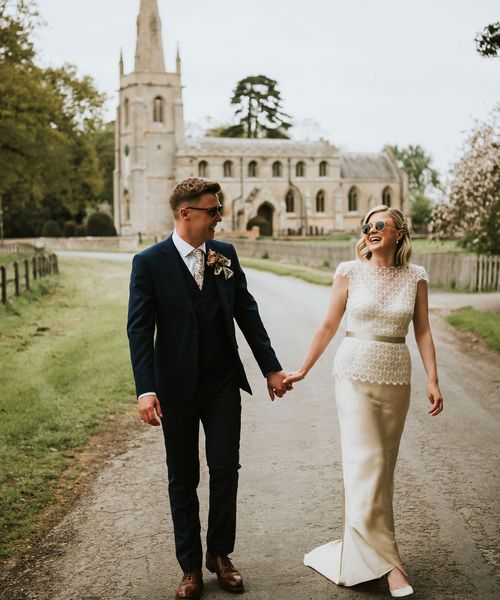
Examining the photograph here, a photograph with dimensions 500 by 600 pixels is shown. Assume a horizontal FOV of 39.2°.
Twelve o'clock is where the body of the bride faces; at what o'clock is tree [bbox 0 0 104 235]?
The tree is roughly at 5 o'clock from the bride.

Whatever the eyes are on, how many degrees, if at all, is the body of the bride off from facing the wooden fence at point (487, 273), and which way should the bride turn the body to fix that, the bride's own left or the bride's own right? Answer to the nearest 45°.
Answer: approximately 180°

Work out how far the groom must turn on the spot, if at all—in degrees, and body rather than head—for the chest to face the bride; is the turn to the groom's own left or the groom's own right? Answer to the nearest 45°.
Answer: approximately 90° to the groom's own left

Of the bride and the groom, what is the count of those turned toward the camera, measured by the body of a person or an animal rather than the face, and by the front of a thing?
2

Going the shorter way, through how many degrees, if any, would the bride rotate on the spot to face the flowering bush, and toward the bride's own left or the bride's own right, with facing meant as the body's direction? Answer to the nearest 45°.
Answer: approximately 180°

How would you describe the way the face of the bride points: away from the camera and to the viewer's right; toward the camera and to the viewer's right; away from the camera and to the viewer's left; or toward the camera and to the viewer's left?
toward the camera and to the viewer's left

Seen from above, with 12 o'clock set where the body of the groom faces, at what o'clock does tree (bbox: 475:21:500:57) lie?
The tree is roughly at 7 o'clock from the groom.

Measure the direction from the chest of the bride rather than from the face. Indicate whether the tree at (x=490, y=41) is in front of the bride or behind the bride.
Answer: behind

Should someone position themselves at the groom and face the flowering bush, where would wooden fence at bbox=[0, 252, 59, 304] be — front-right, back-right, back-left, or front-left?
front-left

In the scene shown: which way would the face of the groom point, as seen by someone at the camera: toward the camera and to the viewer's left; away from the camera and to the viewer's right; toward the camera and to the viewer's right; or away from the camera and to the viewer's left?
toward the camera and to the viewer's right

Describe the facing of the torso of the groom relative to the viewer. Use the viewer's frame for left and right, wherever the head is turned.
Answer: facing the viewer

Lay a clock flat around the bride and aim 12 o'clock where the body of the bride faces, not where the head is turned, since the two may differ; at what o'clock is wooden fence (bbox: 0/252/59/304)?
The wooden fence is roughly at 5 o'clock from the bride.
